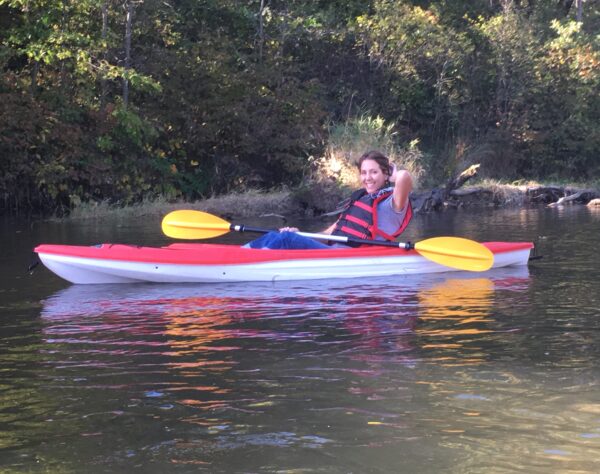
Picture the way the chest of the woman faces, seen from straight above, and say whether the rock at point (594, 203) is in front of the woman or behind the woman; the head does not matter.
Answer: behind

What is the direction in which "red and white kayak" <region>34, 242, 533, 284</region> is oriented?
to the viewer's left

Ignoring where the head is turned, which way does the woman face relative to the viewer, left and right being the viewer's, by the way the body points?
facing the viewer and to the left of the viewer

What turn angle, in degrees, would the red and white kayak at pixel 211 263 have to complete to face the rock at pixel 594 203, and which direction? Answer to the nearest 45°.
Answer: approximately 135° to its right
